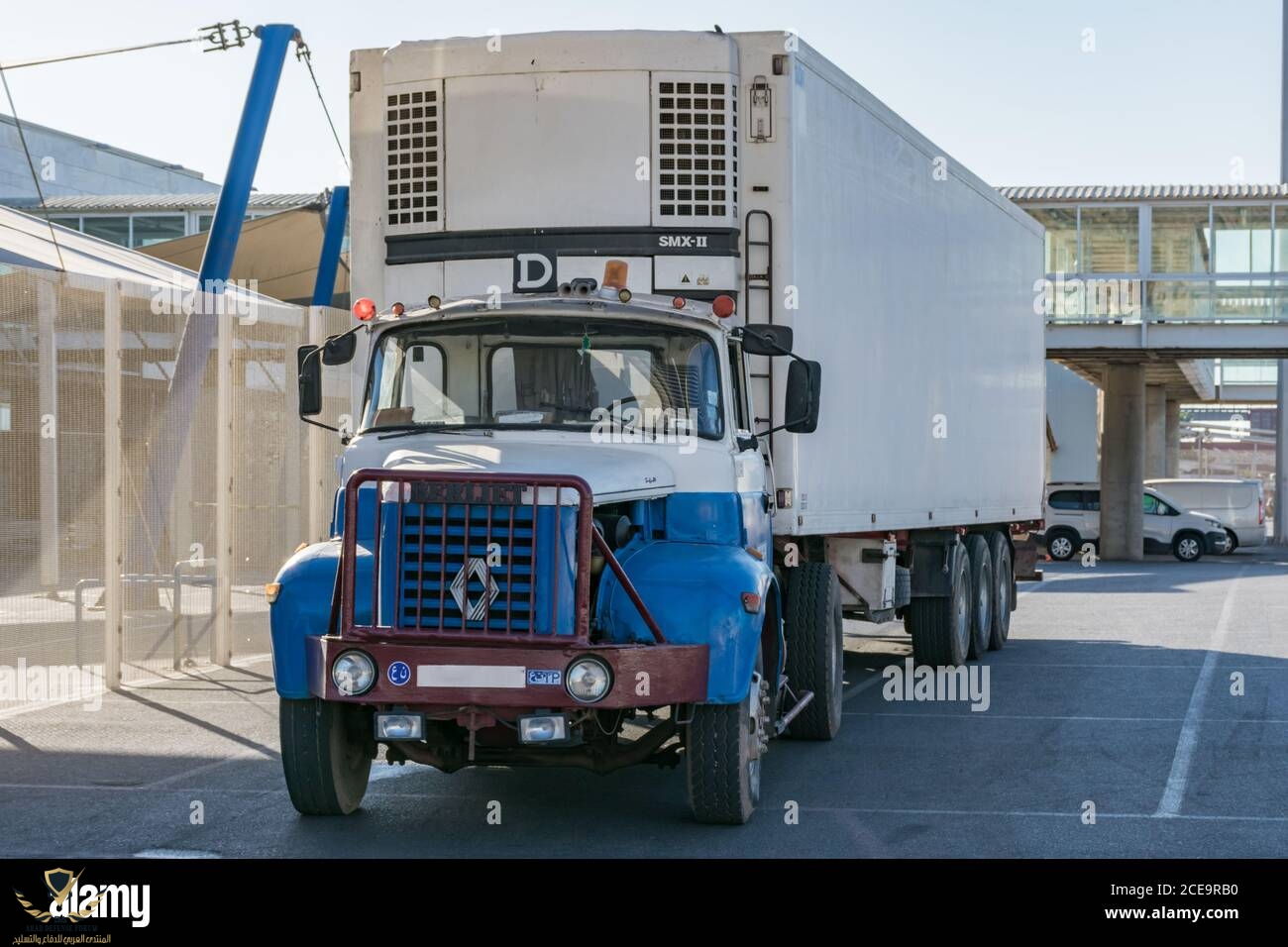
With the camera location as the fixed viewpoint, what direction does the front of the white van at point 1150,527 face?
facing to the right of the viewer

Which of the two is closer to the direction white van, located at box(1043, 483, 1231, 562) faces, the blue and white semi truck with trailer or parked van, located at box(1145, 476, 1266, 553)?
the parked van

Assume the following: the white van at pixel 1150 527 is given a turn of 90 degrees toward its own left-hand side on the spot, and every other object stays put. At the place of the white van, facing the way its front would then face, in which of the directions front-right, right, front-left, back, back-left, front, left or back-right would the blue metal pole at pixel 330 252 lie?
back-left

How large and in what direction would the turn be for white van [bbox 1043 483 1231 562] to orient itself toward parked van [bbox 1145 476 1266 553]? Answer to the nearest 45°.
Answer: approximately 45° to its left

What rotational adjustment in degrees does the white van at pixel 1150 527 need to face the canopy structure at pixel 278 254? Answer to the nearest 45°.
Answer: approximately 135° to its right
